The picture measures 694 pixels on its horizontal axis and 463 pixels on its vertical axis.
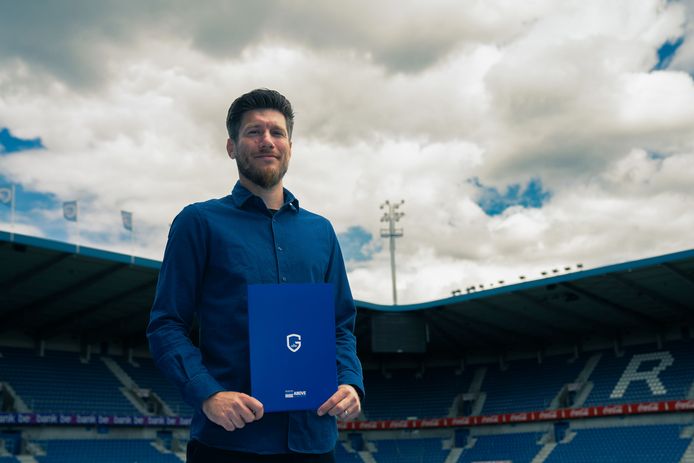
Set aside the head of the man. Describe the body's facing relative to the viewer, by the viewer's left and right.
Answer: facing the viewer and to the right of the viewer

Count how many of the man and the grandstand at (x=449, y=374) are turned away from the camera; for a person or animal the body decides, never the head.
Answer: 0

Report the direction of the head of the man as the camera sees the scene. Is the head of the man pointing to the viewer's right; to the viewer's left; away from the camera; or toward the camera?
toward the camera

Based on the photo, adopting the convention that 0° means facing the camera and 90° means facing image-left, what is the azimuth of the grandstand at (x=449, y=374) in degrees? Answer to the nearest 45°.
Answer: approximately 0°

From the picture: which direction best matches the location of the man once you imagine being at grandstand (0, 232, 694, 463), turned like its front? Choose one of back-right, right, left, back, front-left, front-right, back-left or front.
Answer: front

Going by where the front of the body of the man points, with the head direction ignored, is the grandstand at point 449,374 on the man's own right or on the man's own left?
on the man's own left
